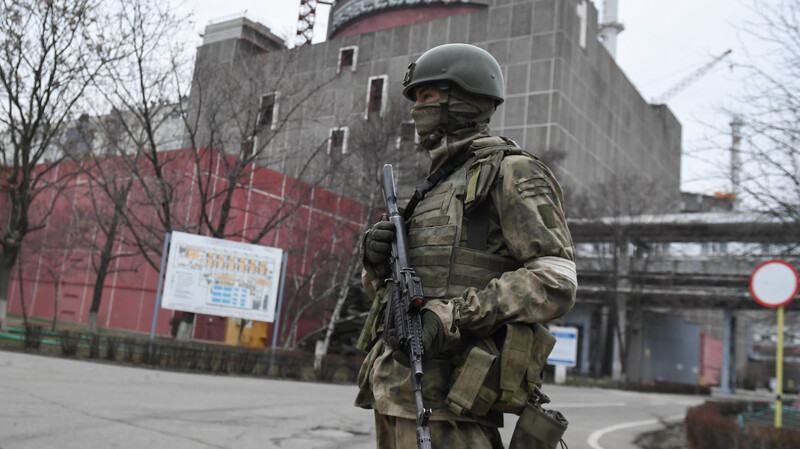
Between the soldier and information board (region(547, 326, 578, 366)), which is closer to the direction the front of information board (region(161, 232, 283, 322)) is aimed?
the soldier

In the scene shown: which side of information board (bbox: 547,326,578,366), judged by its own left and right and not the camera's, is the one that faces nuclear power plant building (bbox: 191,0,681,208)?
back

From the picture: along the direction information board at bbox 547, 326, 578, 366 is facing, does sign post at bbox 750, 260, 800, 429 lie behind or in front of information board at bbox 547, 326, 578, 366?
in front

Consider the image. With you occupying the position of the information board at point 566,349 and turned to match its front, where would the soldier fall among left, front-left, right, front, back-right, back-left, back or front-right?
front

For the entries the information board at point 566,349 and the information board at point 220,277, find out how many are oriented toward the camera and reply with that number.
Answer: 2

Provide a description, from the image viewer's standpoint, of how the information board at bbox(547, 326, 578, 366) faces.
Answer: facing the viewer

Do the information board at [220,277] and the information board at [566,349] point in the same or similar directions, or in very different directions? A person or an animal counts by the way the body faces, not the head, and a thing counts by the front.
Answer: same or similar directions

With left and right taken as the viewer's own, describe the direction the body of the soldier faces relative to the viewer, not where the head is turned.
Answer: facing the viewer and to the left of the viewer

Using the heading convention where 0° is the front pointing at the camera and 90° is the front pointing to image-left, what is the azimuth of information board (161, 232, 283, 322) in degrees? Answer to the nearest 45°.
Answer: approximately 0°

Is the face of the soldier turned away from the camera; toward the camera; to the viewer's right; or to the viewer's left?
to the viewer's left

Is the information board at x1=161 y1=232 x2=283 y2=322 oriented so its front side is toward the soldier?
yes

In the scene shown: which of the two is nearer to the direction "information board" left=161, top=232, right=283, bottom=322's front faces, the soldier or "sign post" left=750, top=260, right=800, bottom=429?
the soldier
